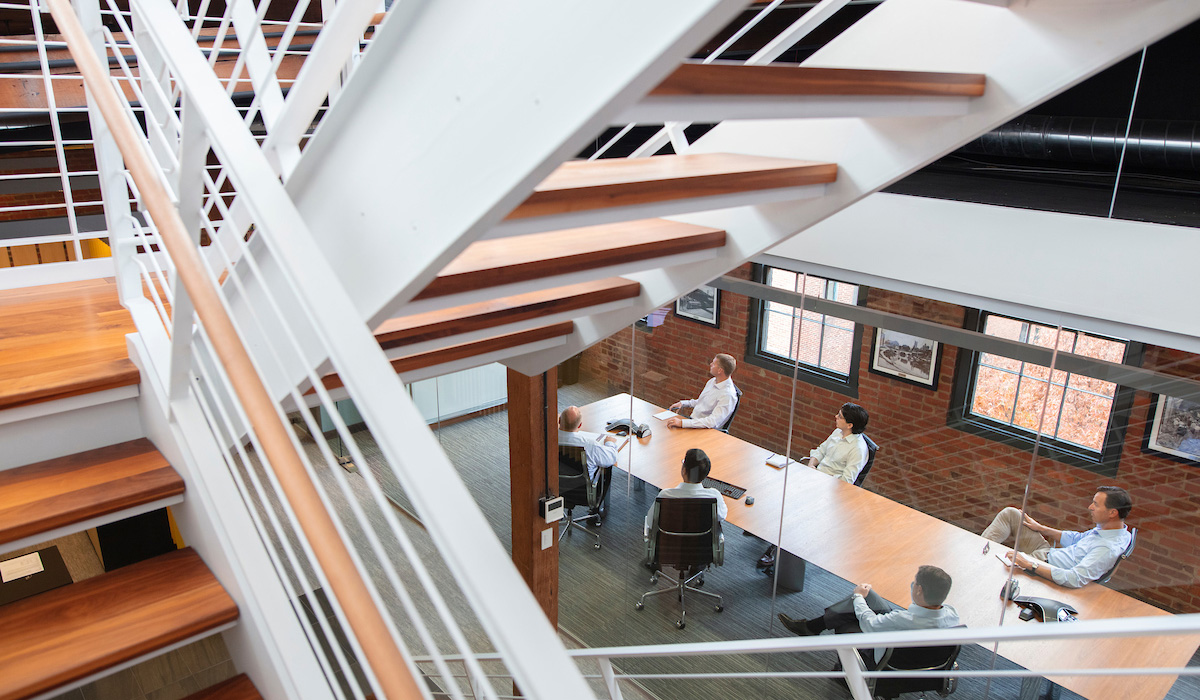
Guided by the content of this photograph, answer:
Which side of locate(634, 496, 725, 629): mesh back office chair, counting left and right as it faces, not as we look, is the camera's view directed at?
back

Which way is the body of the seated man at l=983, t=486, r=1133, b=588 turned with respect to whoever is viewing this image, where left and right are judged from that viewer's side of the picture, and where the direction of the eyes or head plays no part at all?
facing to the left of the viewer

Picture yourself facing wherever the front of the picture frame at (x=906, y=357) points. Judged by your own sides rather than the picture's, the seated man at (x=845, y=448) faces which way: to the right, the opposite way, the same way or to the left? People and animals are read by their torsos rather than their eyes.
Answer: the same way

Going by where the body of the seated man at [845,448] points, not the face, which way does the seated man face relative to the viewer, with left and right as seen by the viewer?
facing the viewer and to the left of the viewer

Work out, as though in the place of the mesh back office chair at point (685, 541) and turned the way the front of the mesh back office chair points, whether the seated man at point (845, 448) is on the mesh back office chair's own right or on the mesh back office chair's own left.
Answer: on the mesh back office chair's own right

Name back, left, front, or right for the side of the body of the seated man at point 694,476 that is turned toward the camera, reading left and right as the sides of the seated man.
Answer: back

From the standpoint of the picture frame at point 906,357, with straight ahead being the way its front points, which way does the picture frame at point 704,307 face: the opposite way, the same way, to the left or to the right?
the same way

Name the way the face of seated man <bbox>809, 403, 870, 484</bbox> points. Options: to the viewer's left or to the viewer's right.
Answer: to the viewer's left

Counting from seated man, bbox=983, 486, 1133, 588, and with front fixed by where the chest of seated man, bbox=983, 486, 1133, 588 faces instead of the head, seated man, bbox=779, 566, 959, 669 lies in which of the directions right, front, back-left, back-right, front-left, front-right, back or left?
front

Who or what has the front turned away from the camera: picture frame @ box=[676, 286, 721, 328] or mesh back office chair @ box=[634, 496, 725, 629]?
the mesh back office chair

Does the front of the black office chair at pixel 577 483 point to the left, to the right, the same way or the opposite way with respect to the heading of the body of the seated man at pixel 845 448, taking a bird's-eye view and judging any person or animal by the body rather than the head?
the opposite way

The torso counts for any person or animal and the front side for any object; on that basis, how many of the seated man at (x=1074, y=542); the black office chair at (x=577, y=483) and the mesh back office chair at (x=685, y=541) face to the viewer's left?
1

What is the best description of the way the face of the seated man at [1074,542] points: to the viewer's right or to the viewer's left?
to the viewer's left
